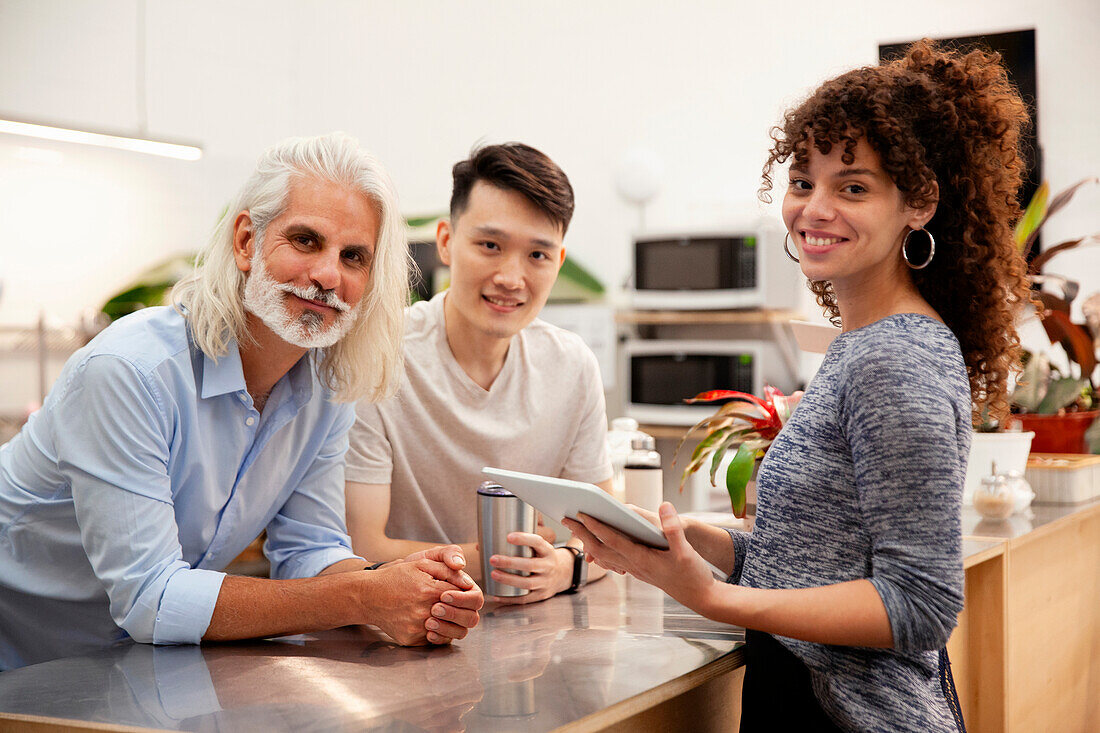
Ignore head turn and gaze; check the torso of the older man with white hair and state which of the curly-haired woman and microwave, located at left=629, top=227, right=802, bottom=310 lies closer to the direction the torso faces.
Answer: the curly-haired woman

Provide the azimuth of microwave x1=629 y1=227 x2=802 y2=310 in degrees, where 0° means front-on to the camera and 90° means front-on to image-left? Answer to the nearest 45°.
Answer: approximately 45°

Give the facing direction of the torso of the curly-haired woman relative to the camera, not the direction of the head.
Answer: to the viewer's left

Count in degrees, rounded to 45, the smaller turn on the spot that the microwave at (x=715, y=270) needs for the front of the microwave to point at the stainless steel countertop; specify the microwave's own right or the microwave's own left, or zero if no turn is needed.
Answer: approximately 45° to the microwave's own left

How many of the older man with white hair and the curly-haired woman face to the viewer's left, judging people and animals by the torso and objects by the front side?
1

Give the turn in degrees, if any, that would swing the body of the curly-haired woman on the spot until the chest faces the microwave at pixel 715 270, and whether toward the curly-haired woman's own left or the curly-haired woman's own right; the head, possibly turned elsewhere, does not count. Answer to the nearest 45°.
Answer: approximately 90° to the curly-haired woman's own right
